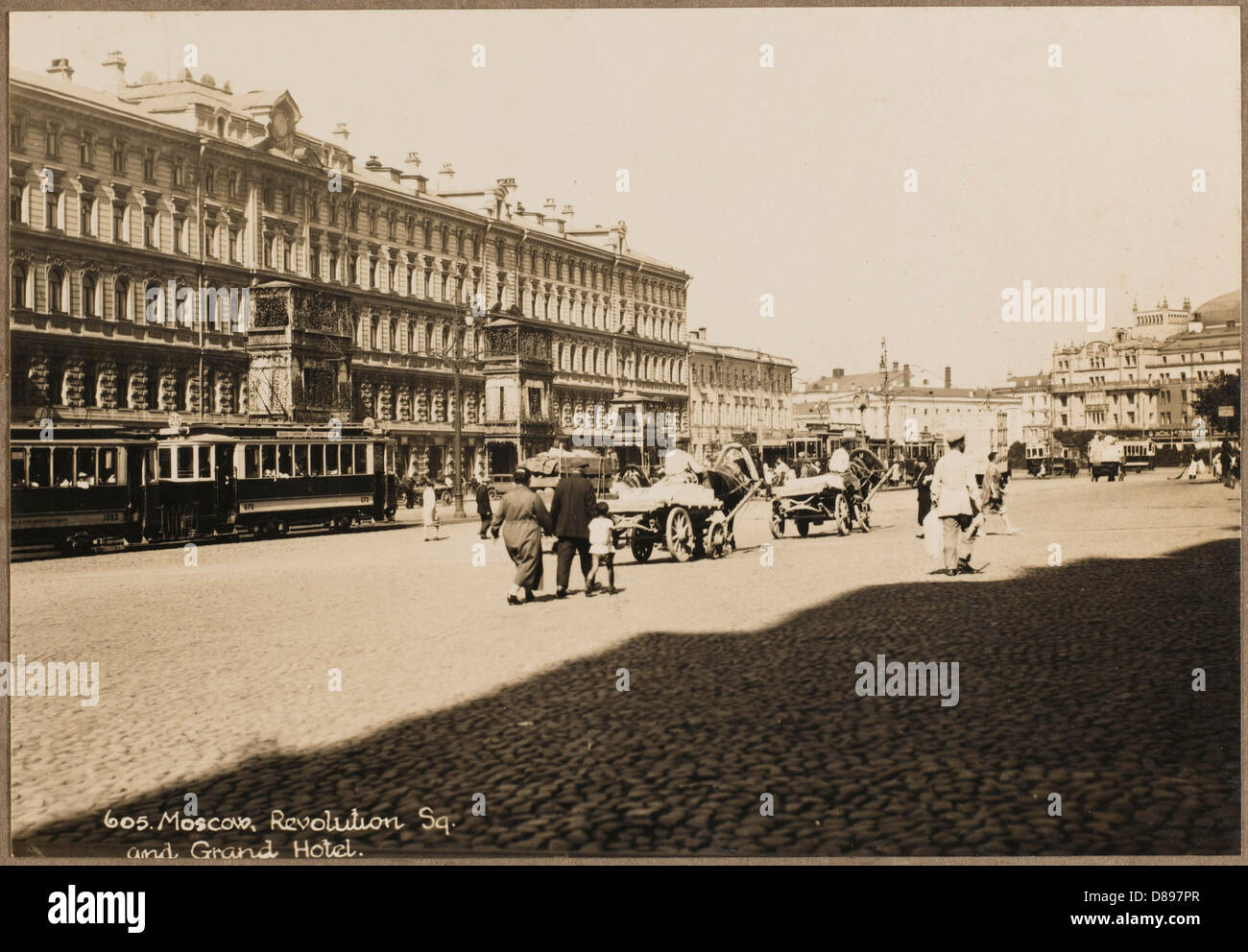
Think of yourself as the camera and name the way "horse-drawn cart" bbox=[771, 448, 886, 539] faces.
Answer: facing away from the viewer and to the right of the viewer

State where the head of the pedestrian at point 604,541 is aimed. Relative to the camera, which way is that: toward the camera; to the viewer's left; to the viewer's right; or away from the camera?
away from the camera

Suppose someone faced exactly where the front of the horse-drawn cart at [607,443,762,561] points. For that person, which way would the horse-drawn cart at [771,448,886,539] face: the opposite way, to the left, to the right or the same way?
the same way

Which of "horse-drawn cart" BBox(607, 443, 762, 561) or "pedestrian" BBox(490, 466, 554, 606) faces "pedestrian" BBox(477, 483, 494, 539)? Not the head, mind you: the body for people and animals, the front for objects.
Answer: "pedestrian" BBox(490, 466, 554, 606)

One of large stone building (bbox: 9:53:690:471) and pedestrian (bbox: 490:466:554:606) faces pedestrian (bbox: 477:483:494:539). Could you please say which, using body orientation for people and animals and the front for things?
pedestrian (bbox: 490:466:554:606)

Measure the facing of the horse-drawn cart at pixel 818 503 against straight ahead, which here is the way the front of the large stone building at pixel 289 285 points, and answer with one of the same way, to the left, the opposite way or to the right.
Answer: to the left

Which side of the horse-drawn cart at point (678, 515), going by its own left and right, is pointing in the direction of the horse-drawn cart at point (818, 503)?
front

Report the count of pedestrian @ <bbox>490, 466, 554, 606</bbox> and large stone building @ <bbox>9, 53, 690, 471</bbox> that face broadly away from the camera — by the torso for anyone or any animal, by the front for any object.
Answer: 1

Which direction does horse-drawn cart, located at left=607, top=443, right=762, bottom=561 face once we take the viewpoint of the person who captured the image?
facing away from the viewer and to the right of the viewer

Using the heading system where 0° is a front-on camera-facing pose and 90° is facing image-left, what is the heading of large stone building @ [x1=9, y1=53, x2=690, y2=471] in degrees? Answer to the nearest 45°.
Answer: approximately 315°

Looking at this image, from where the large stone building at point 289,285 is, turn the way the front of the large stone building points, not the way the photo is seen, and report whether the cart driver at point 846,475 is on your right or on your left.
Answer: on your left

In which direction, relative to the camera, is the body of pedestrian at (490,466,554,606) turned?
away from the camera

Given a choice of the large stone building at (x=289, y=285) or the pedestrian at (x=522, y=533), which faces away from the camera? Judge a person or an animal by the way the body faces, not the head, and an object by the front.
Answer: the pedestrian

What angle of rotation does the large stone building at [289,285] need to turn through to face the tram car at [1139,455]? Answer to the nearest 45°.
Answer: approximately 45° to its left

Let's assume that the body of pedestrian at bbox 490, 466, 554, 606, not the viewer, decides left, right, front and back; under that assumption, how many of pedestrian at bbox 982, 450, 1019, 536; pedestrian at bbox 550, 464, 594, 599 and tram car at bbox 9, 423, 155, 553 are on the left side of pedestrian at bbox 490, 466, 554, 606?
1

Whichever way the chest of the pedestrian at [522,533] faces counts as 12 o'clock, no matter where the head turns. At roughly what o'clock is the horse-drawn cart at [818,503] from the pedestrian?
The horse-drawn cart is roughly at 1 o'clock from the pedestrian.
